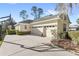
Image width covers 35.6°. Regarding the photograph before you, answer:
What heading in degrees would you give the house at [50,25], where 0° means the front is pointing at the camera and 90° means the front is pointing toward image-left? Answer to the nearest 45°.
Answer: approximately 45°

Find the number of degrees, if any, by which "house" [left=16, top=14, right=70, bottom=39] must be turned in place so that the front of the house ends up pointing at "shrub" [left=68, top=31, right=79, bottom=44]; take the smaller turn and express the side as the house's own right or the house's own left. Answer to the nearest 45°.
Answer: approximately 135° to the house's own left
